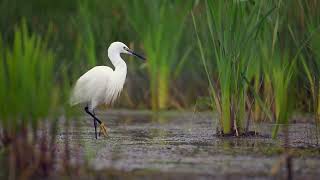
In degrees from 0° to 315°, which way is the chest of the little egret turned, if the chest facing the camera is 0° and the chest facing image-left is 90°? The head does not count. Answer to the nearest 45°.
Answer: approximately 270°

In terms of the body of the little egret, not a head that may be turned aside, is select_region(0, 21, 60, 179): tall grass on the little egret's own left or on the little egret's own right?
on the little egret's own right

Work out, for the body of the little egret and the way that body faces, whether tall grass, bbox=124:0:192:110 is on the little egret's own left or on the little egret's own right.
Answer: on the little egret's own left

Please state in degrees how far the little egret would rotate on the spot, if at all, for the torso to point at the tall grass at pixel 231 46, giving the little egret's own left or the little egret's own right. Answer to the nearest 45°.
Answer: approximately 45° to the little egret's own right
